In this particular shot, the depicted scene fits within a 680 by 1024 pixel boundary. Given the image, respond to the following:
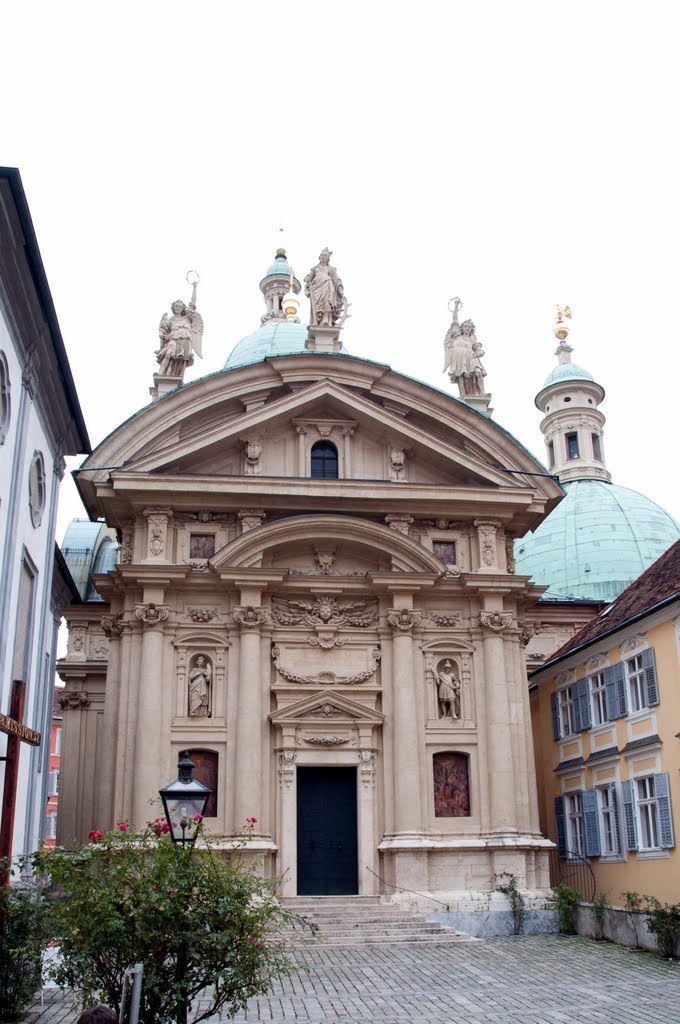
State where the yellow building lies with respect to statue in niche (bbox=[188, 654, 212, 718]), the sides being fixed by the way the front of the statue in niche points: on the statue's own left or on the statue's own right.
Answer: on the statue's own left

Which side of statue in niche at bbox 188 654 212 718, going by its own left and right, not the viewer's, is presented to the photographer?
front

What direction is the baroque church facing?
toward the camera

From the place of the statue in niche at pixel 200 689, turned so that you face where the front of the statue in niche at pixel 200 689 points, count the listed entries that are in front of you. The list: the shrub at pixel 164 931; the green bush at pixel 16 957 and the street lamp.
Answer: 3

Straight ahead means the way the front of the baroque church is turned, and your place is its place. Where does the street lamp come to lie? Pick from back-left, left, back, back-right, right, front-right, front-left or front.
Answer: front

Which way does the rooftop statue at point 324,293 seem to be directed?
toward the camera

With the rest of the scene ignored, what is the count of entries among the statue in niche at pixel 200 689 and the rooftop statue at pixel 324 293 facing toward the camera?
2

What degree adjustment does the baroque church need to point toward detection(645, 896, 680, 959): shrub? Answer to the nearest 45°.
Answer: approximately 45° to its left

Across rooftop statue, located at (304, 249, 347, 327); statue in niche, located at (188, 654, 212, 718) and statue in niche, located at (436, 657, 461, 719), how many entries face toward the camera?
3

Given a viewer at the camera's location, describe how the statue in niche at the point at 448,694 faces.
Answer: facing the viewer

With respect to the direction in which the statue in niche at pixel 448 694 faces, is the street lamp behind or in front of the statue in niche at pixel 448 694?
in front

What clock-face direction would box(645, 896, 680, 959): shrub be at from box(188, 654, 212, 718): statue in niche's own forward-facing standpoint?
The shrub is roughly at 10 o'clock from the statue in niche.
